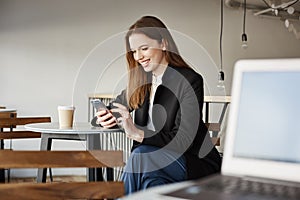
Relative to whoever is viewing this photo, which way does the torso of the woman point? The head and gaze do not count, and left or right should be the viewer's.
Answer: facing the viewer and to the left of the viewer

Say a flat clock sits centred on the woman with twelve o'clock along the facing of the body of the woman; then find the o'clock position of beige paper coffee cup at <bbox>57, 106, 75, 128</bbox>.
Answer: The beige paper coffee cup is roughly at 3 o'clock from the woman.

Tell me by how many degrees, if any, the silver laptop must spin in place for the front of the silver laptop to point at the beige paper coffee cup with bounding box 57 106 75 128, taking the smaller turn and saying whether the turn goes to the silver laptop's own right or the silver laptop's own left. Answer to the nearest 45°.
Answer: approximately 90° to the silver laptop's own right

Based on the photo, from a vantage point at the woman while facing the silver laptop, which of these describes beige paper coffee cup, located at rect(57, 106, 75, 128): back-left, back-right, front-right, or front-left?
back-right

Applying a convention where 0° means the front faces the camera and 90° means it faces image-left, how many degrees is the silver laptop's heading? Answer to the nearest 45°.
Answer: approximately 45°

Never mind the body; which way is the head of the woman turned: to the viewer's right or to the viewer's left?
to the viewer's left

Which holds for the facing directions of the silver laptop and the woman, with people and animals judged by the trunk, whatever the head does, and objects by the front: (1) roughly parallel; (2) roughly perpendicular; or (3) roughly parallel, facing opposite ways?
roughly parallel

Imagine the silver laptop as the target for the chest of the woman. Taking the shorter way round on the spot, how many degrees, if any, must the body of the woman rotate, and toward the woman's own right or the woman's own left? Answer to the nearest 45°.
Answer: approximately 45° to the woman's own left

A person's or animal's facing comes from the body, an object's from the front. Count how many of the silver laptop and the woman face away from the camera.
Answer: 0

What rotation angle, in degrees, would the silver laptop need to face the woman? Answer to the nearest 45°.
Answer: approximately 135° to its right
